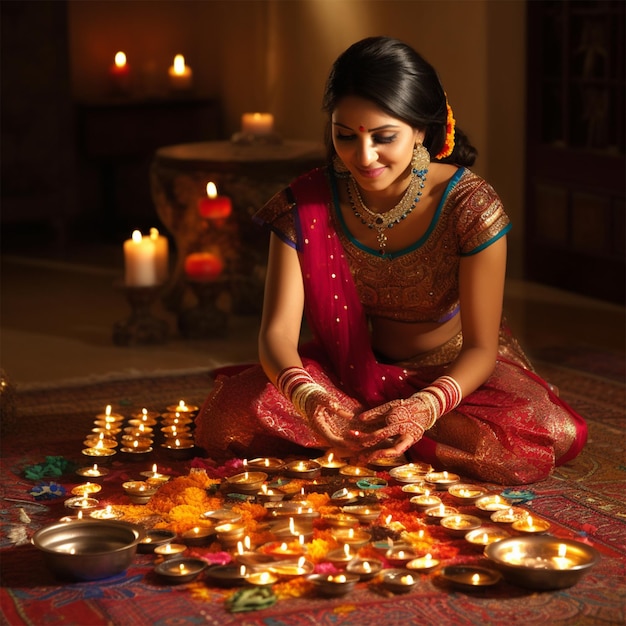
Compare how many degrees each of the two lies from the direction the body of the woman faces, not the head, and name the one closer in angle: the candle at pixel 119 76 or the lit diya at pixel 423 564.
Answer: the lit diya

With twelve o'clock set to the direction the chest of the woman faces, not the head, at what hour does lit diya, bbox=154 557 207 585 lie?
The lit diya is roughly at 1 o'clock from the woman.

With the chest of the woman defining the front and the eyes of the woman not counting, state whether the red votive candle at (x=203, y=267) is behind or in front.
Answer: behind

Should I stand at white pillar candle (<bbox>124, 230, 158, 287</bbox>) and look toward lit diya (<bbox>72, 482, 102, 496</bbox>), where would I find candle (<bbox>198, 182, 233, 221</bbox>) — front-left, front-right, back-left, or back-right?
back-left

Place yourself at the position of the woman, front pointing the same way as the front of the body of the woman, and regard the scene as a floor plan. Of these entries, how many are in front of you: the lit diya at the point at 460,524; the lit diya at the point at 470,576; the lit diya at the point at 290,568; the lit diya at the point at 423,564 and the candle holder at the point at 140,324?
4

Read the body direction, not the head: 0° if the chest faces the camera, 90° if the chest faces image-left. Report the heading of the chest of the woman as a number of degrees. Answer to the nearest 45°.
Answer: approximately 0°

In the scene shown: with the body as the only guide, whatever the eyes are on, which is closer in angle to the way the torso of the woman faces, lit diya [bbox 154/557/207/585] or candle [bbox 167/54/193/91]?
the lit diya

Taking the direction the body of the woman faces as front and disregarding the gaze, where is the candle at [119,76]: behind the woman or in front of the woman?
behind

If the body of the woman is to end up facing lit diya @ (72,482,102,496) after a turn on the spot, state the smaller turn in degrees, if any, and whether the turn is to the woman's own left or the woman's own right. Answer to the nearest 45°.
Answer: approximately 45° to the woman's own right
